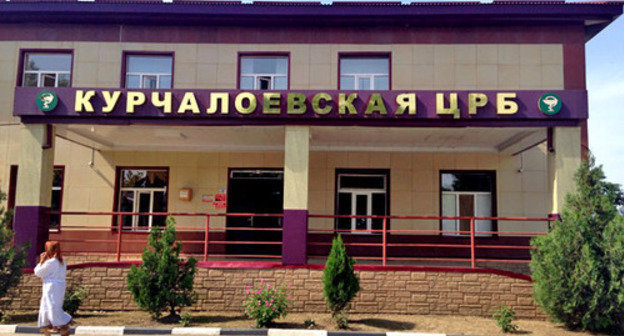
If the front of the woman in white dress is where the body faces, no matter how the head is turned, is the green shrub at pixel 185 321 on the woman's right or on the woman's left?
on the woman's right

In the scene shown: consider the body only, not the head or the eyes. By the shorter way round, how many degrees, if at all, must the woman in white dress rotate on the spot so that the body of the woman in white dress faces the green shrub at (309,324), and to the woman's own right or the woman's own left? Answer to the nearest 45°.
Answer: approximately 135° to the woman's own right

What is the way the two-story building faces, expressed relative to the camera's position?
facing the viewer

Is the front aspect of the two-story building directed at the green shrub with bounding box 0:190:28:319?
no

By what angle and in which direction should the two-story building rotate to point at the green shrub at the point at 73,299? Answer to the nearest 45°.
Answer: approximately 45° to its right

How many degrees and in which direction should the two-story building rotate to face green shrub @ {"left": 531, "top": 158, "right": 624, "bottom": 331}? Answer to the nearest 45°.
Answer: approximately 45° to its left

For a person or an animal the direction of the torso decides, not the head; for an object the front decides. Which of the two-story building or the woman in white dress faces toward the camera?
the two-story building

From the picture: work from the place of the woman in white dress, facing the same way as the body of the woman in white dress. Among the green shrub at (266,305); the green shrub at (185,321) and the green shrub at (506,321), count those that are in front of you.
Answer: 0

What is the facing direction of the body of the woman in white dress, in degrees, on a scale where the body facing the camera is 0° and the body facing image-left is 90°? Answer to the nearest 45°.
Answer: approximately 135°

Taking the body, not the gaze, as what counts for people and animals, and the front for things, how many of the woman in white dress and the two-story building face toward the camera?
1

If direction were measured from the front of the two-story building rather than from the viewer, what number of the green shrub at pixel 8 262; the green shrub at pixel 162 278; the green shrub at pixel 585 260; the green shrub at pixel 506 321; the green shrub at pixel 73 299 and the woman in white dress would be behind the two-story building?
0
